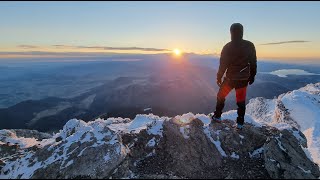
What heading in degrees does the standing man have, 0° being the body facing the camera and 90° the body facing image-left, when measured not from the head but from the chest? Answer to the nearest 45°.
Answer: approximately 180°
